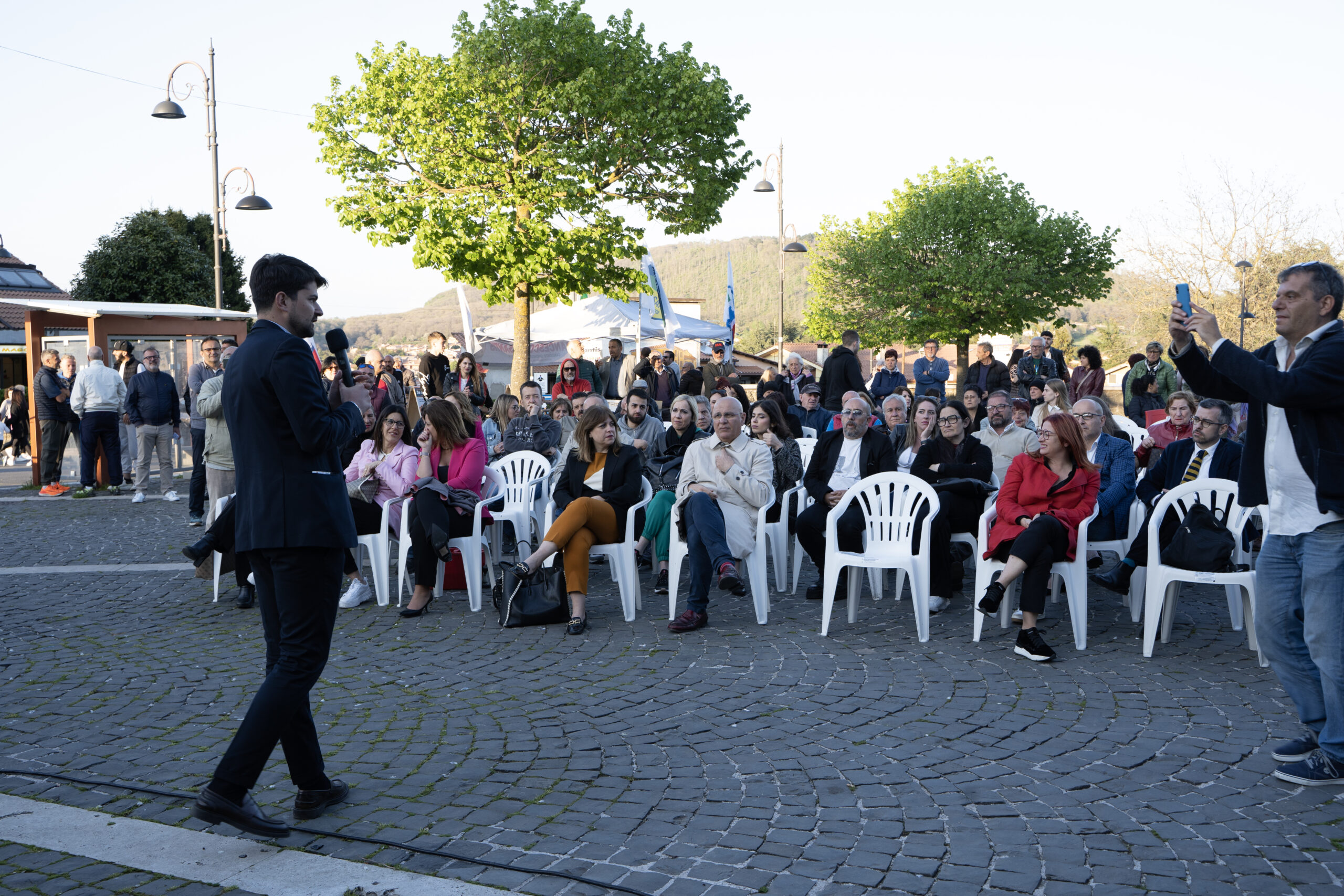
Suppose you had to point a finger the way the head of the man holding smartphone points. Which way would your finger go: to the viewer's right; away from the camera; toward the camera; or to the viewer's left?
to the viewer's left

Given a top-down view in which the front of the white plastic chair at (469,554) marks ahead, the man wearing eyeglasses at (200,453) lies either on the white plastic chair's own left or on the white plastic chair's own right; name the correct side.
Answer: on the white plastic chair's own right

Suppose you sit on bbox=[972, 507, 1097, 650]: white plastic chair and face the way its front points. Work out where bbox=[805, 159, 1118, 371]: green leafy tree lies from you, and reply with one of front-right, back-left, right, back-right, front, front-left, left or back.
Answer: back

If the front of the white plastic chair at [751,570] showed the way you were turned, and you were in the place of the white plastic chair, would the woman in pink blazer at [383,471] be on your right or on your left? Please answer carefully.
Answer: on your right

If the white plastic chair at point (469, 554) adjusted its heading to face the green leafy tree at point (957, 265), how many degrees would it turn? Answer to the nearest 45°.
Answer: approximately 180°

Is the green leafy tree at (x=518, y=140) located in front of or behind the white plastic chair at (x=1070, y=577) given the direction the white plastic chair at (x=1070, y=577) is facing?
behind

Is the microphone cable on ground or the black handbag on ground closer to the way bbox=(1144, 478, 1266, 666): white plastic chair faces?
the microphone cable on ground

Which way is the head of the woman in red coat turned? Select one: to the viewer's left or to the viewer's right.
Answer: to the viewer's left

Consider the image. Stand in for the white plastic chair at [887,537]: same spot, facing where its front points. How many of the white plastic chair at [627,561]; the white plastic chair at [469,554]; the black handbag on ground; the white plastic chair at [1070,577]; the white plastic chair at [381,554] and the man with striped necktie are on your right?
4
